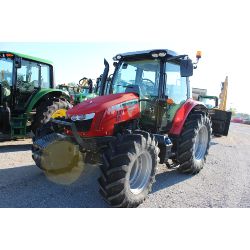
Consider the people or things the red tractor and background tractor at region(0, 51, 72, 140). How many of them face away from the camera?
0

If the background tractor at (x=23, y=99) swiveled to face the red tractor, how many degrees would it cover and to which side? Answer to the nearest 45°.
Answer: approximately 90° to its left

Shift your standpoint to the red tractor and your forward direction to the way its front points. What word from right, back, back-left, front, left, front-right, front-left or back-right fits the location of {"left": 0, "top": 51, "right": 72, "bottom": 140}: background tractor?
right

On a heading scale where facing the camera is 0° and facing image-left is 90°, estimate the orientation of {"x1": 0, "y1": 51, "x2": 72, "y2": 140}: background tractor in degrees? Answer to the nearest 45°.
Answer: approximately 45°
